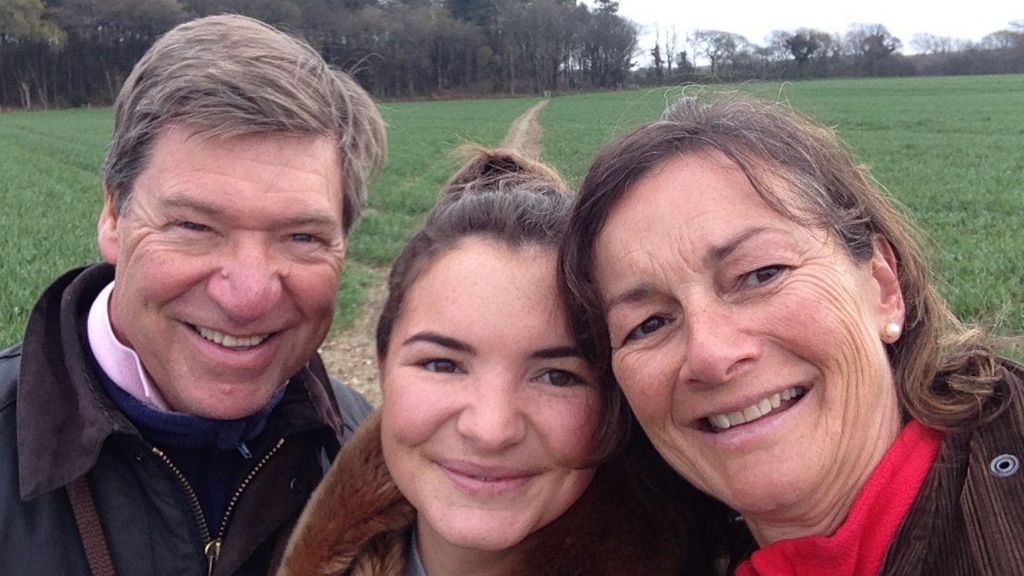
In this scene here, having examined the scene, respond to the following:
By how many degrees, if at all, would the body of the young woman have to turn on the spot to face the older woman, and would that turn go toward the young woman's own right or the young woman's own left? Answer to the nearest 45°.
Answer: approximately 45° to the young woman's own left

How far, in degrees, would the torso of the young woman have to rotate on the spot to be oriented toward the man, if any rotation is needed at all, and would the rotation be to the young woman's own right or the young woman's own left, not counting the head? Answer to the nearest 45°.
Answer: approximately 135° to the young woman's own right

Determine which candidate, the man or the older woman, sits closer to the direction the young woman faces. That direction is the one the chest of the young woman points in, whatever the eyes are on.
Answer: the older woman

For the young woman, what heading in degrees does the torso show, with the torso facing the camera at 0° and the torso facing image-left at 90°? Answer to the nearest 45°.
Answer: approximately 0°
